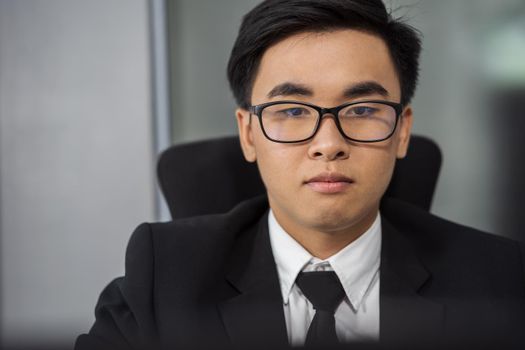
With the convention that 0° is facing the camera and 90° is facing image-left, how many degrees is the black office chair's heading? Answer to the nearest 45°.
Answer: approximately 0°

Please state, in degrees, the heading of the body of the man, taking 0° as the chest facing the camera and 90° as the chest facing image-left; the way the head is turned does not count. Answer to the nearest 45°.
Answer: approximately 0°
